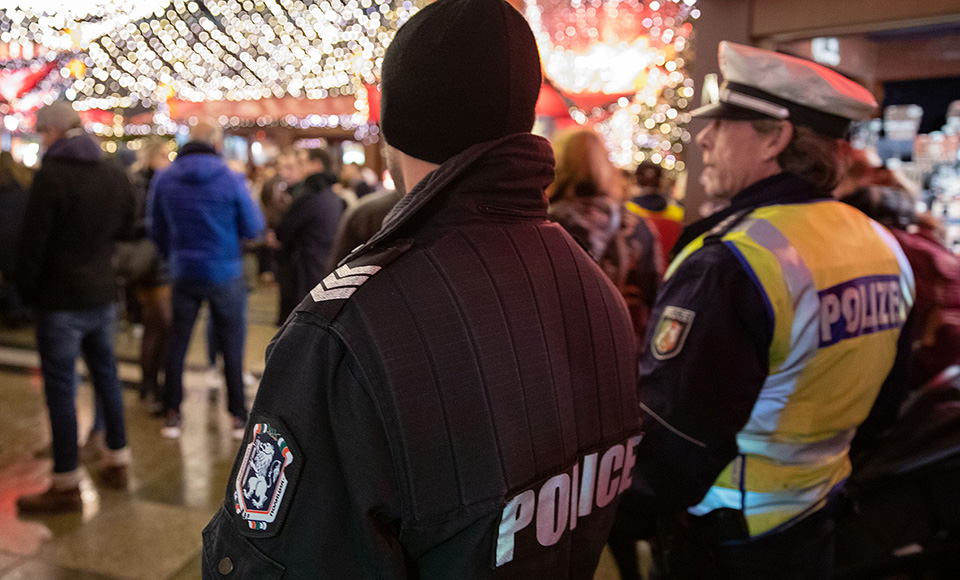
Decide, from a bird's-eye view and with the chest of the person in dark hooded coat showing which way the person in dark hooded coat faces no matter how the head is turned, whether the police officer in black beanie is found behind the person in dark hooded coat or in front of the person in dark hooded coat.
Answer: behind

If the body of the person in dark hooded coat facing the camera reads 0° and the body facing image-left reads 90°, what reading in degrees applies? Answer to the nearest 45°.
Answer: approximately 135°

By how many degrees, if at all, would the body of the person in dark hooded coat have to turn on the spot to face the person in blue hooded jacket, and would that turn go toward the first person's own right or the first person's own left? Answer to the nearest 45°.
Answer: approximately 90° to the first person's own right

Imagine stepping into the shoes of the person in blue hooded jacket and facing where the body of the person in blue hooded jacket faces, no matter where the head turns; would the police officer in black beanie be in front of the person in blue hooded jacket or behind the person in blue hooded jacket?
behind

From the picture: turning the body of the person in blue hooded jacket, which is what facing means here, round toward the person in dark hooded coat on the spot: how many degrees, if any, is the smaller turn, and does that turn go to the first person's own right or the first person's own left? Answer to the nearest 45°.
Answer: approximately 135° to the first person's own left

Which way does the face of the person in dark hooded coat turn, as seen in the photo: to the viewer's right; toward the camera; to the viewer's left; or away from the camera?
away from the camera

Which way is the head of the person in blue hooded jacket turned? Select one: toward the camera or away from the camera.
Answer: away from the camera

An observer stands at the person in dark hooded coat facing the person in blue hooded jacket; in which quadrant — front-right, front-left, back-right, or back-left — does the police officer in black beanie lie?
back-right

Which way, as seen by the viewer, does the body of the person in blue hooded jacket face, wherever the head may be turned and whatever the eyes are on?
away from the camera
